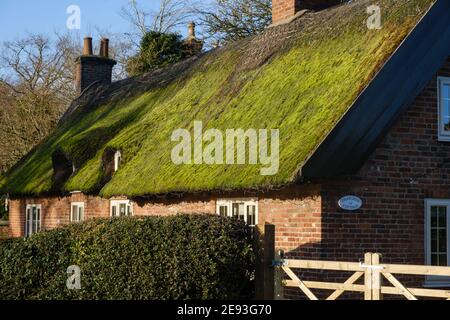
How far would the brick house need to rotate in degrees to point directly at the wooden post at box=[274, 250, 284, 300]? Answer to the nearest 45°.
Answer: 0° — it already faces it

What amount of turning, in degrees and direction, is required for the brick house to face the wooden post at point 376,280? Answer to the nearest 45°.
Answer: approximately 45° to its left

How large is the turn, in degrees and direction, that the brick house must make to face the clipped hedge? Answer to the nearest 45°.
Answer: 0° — it already faces it

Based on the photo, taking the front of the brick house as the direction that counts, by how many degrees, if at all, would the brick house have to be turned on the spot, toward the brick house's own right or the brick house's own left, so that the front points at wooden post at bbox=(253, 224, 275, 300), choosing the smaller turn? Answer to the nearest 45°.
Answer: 0° — it already faces it

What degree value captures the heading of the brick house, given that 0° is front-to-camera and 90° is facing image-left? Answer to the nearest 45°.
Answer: approximately 45°
